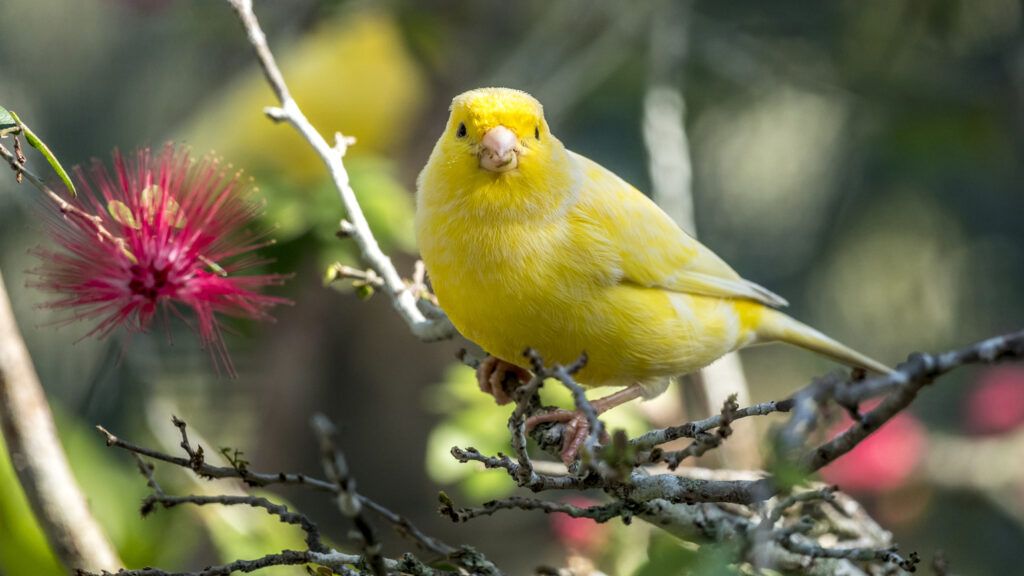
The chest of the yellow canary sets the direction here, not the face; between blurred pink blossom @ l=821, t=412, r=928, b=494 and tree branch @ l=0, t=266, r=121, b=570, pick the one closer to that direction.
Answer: the tree branch

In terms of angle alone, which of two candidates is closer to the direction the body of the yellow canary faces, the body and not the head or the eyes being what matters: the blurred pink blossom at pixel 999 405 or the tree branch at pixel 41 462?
the tree branch

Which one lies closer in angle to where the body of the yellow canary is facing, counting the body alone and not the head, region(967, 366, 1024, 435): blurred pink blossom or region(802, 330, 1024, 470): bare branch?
the bare branch

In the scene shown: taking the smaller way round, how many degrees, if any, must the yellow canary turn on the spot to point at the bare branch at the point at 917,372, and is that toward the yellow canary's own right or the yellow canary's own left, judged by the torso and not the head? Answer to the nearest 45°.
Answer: approximately 90° to the yellow canary's own left

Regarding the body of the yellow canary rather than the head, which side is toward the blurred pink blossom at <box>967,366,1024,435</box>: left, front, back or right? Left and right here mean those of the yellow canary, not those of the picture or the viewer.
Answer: back

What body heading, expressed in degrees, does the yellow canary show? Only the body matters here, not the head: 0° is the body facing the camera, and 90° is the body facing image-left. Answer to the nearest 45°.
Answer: approximately 45°
